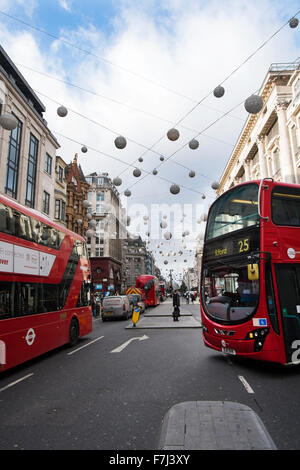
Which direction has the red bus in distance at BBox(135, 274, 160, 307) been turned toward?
away from the camera

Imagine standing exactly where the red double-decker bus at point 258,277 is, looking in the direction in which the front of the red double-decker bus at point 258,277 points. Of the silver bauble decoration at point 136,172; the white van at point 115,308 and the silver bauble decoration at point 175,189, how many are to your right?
3

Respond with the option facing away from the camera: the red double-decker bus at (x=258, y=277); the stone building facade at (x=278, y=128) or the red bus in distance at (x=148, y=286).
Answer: the red bus in distance

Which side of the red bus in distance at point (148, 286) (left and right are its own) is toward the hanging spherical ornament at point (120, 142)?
back

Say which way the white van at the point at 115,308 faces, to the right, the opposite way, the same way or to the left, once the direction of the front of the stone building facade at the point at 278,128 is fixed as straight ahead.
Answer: to the right

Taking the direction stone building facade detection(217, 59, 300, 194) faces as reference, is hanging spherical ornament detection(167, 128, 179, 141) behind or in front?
in front

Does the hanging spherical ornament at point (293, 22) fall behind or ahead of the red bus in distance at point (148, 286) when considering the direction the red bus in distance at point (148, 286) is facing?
behind

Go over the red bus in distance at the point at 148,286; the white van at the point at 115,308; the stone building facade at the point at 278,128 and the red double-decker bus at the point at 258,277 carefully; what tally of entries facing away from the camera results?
2

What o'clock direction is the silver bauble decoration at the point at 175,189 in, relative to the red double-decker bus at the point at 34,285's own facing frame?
The silver bauble decoration is roughly at 1 o'clock from the red double-decker bus.

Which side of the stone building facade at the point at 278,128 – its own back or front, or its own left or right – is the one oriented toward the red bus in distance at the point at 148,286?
right

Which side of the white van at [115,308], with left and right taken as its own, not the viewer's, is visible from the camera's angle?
back
